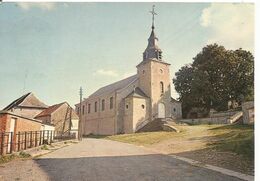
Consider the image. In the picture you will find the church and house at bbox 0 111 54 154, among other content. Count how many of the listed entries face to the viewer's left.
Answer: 0

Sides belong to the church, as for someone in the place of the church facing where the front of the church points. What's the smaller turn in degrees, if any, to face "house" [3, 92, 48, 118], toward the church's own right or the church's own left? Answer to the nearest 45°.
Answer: approximately 135° to the church's own right

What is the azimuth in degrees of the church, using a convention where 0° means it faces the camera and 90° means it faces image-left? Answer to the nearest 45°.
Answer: approximately 315°

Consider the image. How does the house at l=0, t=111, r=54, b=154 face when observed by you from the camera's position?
facing the viewer and to the right of the viewer

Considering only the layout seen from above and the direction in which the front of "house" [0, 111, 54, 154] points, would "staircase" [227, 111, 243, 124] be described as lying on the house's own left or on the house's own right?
on the house's own left

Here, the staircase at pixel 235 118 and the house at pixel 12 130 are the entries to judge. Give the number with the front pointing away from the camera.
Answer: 0

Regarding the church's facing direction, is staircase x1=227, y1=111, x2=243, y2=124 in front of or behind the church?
in front

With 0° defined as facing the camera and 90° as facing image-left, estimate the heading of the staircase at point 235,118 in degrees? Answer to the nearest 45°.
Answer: approximately 45°
